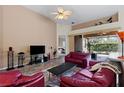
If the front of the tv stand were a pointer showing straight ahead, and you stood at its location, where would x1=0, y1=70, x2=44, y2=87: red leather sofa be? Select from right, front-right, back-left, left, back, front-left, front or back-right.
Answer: front-right

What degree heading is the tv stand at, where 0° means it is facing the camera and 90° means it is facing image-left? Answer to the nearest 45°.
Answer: approximately 315°

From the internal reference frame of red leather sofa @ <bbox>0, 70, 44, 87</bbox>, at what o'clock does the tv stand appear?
The tv stand is roughly at 11 o'clock from the red leather sofa.

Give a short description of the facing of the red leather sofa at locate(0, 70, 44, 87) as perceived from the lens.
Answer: facing away from the viewer and to the right of the viewer

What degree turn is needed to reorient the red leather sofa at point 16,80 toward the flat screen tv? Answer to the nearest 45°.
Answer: approximately 45° to its left
